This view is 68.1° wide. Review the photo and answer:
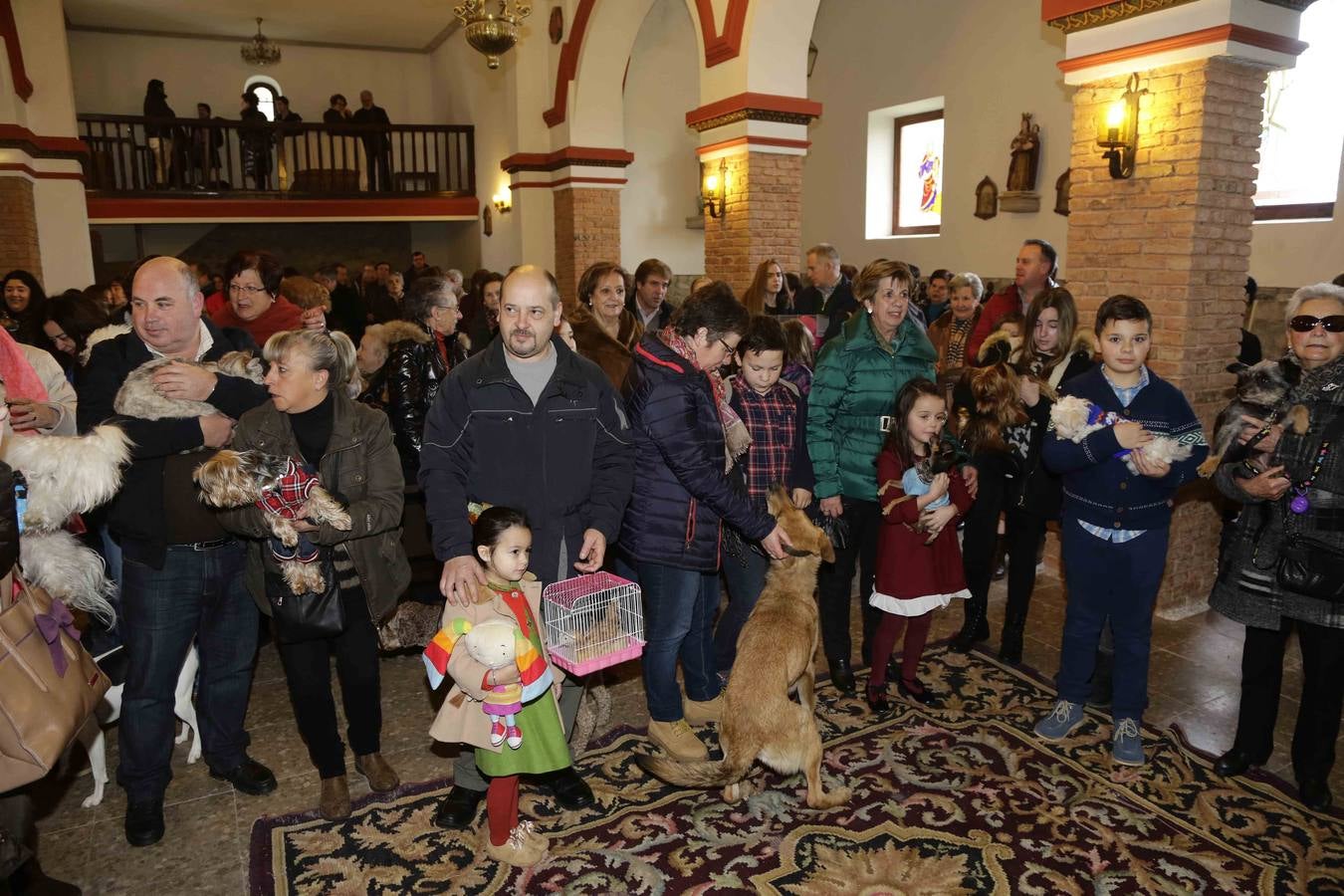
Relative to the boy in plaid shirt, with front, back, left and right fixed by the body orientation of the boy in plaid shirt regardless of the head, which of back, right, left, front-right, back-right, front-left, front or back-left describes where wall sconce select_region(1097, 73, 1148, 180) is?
back-left

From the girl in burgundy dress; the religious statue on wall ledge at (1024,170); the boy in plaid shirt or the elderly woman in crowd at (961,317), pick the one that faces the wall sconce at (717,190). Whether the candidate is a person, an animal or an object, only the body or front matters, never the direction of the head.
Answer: the religious statue on wall ledge

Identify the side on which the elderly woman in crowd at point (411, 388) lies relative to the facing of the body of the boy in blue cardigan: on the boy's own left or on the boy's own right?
on the boy's own right

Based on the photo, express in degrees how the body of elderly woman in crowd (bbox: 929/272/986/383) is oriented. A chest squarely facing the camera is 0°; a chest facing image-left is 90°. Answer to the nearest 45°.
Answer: approximately 0°

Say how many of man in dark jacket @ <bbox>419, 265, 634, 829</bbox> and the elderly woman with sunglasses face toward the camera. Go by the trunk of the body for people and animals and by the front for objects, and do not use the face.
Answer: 2

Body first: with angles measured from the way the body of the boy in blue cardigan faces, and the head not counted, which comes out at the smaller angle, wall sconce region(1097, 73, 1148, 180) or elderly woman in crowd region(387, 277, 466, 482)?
the elderly woman in crowd

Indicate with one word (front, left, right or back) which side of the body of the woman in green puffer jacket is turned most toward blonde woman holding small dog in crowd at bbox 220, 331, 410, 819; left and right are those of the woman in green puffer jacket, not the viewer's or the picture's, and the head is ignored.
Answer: right

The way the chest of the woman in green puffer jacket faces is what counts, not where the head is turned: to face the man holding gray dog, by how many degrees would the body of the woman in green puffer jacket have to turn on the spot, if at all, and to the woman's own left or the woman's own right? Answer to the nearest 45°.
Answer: approximately 90° to the woman's own right
